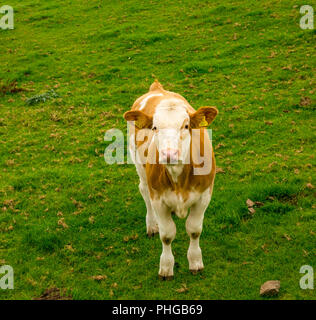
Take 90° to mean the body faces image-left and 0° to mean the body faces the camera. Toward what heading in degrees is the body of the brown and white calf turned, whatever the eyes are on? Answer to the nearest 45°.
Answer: approximately 0°

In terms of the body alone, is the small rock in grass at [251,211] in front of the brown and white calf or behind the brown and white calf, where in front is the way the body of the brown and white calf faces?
behind

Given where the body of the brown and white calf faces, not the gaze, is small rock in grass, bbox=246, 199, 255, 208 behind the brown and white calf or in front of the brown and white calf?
behind
